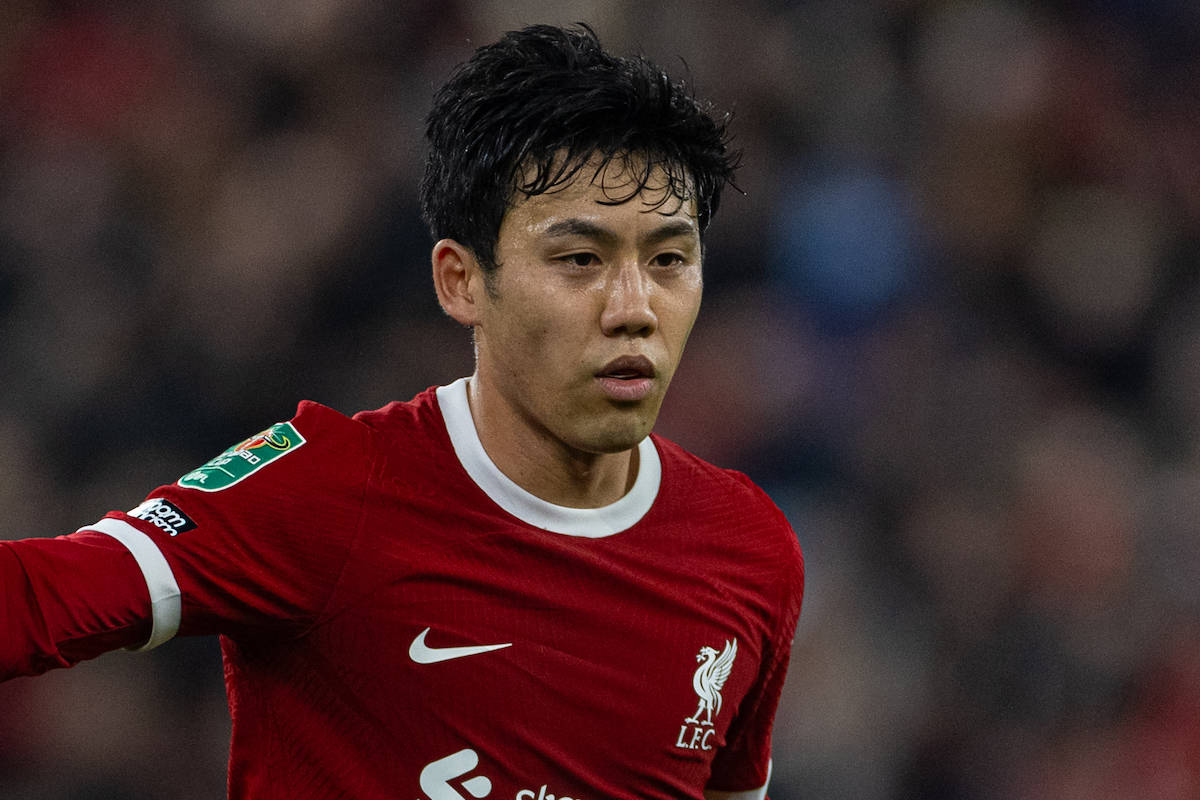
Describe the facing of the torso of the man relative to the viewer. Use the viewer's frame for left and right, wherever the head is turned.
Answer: facing the viewer and to the right of the viewer
